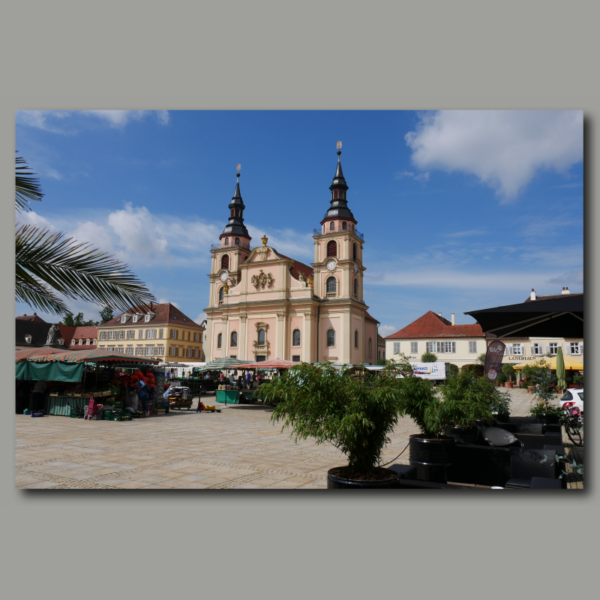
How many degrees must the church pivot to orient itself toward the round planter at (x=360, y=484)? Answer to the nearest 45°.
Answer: approximately 45° to its left

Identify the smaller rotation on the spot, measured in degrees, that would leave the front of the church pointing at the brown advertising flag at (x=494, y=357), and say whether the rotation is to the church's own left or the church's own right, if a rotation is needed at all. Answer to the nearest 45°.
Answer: approximately 45° to the church's own left

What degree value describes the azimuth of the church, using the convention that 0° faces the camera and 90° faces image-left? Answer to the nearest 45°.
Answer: approximately 45°

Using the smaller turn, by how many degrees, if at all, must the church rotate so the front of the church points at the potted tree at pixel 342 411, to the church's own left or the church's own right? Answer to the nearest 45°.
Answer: approximately 45° to the church's own left

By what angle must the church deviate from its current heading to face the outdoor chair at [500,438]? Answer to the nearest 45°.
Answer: approximately 45° to its left

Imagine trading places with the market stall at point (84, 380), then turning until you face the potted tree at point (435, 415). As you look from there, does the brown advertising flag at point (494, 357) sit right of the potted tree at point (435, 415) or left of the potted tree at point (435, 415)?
left
